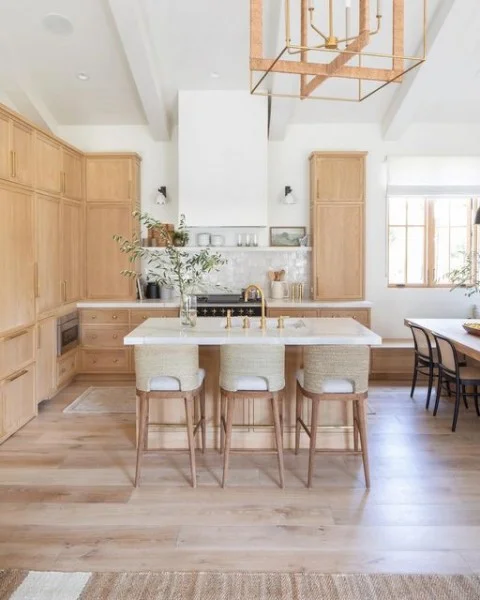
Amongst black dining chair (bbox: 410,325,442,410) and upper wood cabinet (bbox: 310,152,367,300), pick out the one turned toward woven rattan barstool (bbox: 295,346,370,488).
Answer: the upper wood cabinet

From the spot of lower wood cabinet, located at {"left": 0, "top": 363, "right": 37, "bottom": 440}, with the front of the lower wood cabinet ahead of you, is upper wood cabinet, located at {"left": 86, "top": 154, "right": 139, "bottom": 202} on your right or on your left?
on your left

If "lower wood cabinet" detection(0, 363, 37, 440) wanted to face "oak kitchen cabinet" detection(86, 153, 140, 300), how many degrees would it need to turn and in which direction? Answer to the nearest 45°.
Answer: approximately 90° to its left

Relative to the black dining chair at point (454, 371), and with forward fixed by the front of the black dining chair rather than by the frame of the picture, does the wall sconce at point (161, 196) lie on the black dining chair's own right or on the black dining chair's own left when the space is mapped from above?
on the black dining chair's own left

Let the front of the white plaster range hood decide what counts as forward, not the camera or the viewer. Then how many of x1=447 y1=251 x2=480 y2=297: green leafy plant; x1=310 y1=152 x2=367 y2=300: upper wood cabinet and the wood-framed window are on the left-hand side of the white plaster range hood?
3

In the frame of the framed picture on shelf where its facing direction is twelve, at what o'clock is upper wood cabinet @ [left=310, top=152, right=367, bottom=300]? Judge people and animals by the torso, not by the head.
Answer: The upper wood cabinet is roughly at 10 o'clock from the framed picture on shelf.

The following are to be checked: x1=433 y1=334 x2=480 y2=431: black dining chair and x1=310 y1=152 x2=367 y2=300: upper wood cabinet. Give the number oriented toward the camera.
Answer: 1

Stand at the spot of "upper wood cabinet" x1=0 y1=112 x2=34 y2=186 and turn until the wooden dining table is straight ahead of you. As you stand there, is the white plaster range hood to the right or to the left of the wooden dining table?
left

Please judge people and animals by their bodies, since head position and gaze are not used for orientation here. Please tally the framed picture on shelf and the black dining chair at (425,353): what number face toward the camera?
1

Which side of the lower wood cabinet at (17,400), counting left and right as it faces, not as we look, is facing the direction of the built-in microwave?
left
